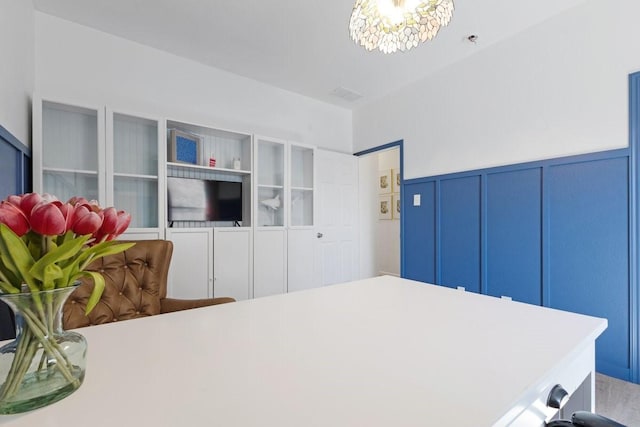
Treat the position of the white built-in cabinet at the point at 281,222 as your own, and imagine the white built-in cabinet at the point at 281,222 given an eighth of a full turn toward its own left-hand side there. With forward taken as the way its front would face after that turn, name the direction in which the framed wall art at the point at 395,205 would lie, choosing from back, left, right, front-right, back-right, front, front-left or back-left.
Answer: front-left

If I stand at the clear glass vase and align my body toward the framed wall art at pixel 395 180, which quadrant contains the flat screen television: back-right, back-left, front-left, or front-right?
front-left

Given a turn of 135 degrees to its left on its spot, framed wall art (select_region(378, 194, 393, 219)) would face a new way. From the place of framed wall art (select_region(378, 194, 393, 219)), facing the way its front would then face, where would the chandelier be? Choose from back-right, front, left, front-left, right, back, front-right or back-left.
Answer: right

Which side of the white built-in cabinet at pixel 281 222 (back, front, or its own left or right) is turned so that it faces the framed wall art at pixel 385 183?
left

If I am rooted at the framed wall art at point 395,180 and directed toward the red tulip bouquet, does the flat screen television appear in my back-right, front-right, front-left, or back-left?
front-right

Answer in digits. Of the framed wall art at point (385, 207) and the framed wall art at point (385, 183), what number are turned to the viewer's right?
0

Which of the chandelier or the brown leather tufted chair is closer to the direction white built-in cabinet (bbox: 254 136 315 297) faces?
the chandelier

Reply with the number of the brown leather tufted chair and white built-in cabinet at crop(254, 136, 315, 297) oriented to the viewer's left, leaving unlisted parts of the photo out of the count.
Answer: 0

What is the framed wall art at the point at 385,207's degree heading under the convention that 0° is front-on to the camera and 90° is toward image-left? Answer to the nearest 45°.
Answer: approximately 45°

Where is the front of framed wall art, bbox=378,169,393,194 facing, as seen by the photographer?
facing the viewer and to the left of the viewer

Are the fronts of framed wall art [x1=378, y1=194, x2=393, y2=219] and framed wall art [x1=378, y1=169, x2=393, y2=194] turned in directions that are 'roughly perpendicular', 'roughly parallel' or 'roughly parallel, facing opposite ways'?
roughly parallel
